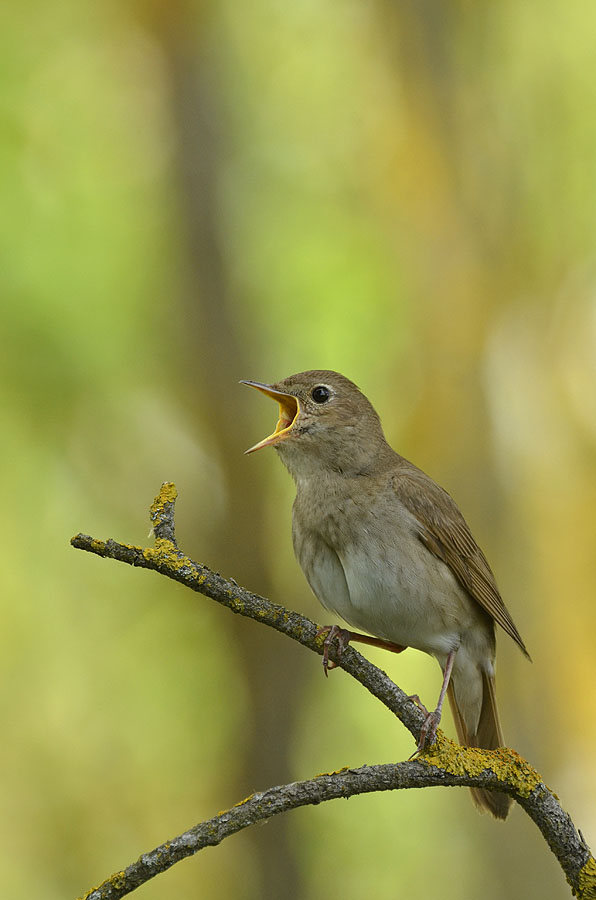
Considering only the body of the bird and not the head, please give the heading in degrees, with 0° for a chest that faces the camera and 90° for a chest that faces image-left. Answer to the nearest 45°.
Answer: approximately 45°
